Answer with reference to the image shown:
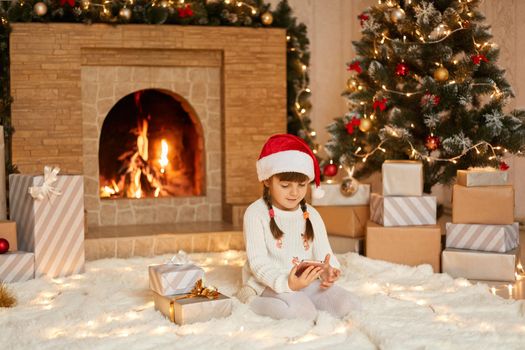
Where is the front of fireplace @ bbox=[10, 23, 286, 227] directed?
toward the camera

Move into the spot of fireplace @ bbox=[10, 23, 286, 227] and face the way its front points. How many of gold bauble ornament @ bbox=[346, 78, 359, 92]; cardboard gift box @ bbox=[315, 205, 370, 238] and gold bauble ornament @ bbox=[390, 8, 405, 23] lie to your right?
0

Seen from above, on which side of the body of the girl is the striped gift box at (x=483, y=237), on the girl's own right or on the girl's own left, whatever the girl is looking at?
on the girl's own left

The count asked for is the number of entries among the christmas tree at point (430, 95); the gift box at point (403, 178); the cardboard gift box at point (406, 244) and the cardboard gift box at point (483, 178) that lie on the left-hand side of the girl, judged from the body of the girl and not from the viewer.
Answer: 4

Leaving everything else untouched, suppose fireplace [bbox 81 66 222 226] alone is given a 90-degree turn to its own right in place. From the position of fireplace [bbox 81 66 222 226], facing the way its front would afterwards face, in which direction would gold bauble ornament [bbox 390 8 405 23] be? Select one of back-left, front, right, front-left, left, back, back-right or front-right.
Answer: back-left

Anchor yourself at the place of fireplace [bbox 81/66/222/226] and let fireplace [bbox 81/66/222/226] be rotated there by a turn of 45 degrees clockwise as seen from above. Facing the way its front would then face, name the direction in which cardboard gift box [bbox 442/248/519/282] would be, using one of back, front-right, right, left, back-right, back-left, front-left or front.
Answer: left

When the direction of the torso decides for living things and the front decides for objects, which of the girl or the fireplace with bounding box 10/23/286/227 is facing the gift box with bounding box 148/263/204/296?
the fireplace

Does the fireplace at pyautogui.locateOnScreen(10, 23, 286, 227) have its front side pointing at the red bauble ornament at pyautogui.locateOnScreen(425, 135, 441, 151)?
no

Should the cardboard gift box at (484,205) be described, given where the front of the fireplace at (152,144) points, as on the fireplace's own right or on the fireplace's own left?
on the fireplace's own left

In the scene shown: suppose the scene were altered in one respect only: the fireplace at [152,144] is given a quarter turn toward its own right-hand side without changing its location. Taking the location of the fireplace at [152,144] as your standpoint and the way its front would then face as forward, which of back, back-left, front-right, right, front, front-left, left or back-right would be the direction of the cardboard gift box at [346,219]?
back-left

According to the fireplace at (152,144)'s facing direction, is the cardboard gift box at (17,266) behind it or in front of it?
in front

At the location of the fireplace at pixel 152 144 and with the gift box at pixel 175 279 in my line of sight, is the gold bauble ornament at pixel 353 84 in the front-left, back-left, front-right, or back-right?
front-left

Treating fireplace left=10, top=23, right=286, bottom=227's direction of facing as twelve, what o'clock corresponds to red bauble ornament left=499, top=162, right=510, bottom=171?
The red bauble ornament is roughly at 10 o'clock from the fireplace.

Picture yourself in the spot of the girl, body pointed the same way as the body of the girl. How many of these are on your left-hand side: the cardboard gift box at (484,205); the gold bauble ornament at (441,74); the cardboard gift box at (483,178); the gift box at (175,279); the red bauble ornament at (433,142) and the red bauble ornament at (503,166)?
5

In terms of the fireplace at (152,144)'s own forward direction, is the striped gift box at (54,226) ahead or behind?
ahead

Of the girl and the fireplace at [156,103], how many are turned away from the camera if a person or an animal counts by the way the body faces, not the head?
0

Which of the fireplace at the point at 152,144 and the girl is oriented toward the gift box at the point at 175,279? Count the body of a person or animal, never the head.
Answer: the fireplace

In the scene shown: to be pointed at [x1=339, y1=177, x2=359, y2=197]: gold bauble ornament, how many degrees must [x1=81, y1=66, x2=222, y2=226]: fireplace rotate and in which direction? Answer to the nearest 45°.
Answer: approximately 45° to its left

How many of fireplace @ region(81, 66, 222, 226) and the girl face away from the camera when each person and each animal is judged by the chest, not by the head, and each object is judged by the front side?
0

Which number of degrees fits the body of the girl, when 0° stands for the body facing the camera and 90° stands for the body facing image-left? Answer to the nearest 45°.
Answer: approximately 315°
